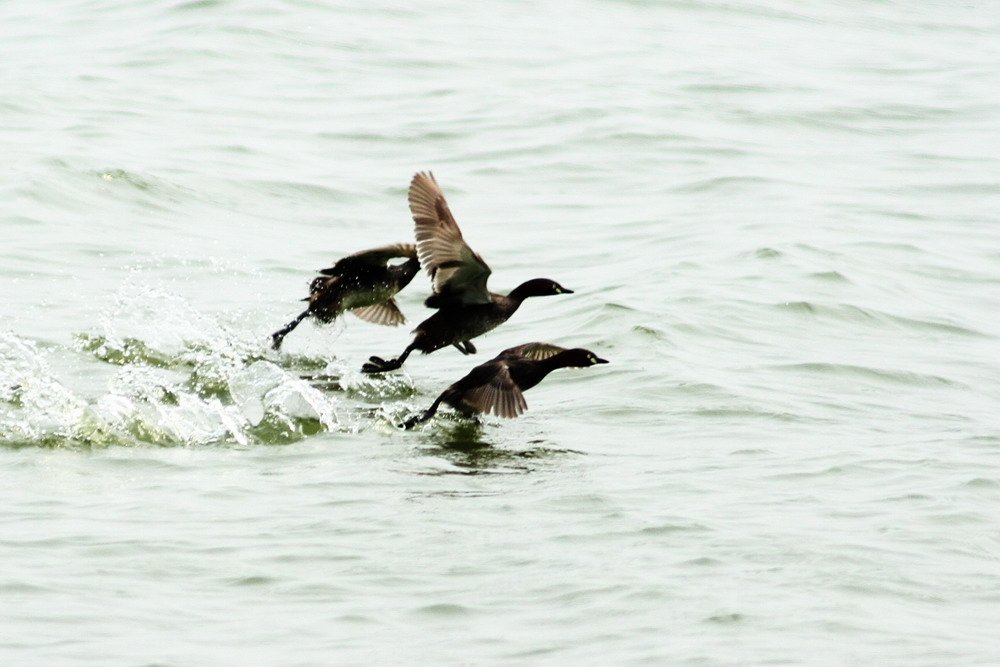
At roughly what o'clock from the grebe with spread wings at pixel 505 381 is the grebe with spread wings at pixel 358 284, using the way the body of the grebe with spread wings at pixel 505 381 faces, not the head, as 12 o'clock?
the grebe with spread wings at pixel 358 284 is roughly at 8 o'clock from the grebe with spread wings at pixel 505 381.

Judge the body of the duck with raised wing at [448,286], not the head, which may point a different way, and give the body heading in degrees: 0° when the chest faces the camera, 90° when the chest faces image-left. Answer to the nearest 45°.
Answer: approximately 270°

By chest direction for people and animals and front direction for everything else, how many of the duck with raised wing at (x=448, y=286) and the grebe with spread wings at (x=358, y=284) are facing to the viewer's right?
2

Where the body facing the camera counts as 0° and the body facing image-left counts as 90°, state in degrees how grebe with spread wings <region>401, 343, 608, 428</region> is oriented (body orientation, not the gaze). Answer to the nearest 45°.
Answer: approximately 270°

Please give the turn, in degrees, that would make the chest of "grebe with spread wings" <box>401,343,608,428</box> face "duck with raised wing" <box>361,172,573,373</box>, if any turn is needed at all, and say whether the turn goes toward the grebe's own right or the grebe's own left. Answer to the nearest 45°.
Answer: approximately 90° to the grebe's own left

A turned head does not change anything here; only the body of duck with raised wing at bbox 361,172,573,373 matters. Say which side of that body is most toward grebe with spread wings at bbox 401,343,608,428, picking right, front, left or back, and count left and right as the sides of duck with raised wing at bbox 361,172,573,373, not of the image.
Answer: right

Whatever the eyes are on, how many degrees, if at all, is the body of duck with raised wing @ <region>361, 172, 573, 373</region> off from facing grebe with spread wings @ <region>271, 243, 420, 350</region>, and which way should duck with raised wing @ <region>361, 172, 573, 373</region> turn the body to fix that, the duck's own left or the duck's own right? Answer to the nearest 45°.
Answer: approximately 135° to the duck's own left

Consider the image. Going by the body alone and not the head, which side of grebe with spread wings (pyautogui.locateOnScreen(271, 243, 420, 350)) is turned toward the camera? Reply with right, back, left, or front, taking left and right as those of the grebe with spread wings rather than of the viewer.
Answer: right

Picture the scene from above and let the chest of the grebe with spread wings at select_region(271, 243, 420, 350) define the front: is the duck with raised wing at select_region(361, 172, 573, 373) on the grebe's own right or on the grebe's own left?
on the grebe's own right

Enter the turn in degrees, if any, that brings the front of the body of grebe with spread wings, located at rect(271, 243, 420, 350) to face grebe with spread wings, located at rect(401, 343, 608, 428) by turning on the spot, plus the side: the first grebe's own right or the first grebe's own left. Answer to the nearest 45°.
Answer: approximately 90° to the first grebe's own right
